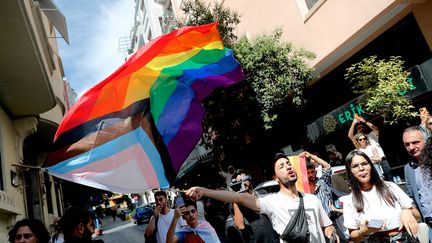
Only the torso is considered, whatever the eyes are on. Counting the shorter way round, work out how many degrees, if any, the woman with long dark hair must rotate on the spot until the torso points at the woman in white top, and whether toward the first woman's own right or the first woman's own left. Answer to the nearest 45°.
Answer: approximately 180°

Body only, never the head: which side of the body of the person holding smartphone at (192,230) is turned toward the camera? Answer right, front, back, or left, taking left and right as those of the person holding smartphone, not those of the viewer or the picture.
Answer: front

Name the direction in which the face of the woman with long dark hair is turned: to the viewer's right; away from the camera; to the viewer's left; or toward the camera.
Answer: toward the camera

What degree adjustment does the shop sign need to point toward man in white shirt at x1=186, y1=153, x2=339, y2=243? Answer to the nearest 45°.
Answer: approximately 45° to its left

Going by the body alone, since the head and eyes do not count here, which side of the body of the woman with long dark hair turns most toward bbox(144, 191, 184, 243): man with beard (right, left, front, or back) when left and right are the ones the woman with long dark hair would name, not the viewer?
right

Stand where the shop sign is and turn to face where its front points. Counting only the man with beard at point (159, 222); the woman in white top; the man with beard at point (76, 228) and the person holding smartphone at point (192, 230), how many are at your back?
0

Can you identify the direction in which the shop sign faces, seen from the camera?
facing the viewer and to the left of the viewer

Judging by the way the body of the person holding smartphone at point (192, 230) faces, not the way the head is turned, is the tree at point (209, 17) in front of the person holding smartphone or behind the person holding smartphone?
behind

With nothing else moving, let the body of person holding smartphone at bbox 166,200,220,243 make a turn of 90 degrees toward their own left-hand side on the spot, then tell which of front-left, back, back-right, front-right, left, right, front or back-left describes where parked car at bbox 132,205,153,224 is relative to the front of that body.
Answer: left

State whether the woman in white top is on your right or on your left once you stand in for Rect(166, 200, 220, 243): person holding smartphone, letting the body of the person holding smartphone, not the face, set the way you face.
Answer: on your left

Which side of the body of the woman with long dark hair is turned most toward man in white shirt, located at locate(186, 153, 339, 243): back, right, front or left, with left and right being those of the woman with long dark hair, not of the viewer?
right

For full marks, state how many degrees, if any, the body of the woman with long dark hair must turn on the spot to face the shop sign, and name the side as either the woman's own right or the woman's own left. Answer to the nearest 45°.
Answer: approximately 180°

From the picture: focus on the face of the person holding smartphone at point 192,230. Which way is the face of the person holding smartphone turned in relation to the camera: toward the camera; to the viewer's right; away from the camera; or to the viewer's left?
toward the camera

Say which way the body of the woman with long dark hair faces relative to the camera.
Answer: toward the camera

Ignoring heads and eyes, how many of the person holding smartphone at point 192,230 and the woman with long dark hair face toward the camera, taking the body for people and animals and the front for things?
2

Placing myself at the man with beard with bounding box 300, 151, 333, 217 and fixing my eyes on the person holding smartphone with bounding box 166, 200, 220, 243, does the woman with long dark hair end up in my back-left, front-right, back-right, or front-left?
front-left

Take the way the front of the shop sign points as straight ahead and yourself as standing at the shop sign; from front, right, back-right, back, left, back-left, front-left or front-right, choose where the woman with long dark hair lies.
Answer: front-left

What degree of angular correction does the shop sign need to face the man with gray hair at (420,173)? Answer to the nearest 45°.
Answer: approximately 45° to its left

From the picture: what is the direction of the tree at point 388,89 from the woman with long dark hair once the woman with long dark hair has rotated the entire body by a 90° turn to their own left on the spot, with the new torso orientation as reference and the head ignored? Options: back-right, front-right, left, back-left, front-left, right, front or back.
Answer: left

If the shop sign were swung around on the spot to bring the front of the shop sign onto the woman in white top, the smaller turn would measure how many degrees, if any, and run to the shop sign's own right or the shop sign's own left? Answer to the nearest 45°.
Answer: approximately 45° to the shop sign's own left
